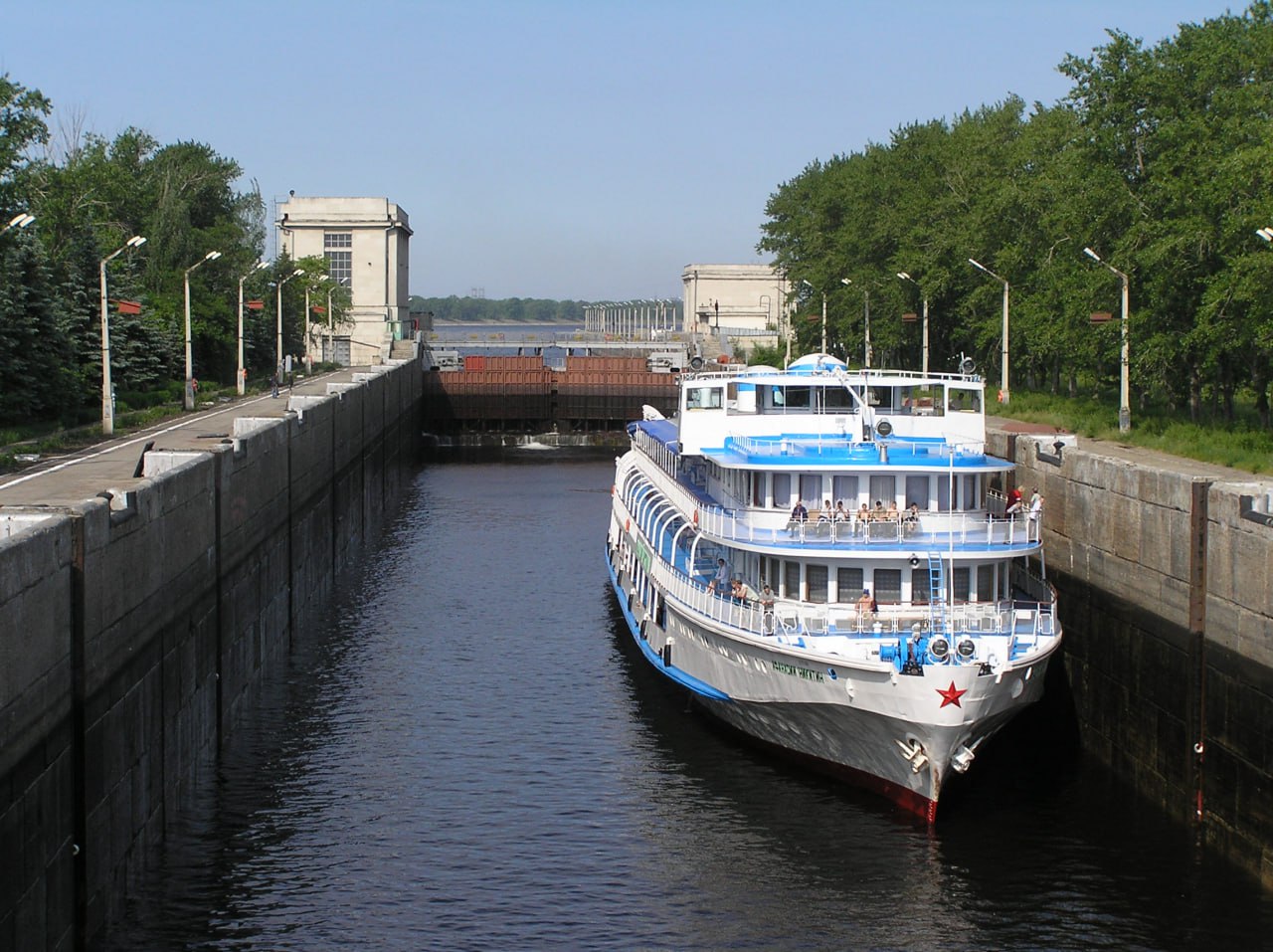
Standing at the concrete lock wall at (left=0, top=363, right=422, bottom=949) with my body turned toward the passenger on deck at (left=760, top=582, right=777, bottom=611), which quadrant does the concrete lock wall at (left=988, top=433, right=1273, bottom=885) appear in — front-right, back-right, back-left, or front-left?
front-right

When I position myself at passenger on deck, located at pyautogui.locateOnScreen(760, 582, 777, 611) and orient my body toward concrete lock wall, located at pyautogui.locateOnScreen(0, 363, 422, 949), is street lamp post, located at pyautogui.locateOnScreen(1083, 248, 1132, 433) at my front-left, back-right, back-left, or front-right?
back-right

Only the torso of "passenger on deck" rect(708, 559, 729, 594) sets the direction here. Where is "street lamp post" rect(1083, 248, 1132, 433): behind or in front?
behind

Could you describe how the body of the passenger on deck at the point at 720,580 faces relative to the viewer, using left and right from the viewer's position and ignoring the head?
facing the viewer and to the left of the viewer

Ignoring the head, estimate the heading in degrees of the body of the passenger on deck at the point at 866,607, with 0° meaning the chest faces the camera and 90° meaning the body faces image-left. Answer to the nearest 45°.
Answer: approximately 0°

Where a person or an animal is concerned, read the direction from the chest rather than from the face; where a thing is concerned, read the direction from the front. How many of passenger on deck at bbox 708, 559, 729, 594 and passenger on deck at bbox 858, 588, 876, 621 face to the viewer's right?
0

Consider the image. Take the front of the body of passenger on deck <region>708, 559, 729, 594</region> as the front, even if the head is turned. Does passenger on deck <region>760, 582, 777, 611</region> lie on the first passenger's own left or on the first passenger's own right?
on the first passenger's own left

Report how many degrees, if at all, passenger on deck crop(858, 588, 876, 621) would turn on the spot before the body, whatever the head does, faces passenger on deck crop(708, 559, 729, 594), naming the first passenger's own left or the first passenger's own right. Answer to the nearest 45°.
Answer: approximately 135° to the first passenger's own right

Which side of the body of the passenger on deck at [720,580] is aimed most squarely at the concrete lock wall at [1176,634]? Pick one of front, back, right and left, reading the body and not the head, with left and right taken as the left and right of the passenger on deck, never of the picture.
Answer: left

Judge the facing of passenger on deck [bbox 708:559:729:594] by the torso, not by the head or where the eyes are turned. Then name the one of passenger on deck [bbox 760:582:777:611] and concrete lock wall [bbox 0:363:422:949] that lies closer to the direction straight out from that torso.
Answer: the concrete lock wall

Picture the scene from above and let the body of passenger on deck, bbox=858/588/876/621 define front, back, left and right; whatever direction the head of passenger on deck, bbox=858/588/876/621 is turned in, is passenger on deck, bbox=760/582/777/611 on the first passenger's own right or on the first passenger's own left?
on the first passenger's own right

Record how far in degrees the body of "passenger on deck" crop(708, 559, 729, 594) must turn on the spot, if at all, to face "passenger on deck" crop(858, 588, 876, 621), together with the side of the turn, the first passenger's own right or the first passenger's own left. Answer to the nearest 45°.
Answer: approximately 90° to the first passenger's own left
